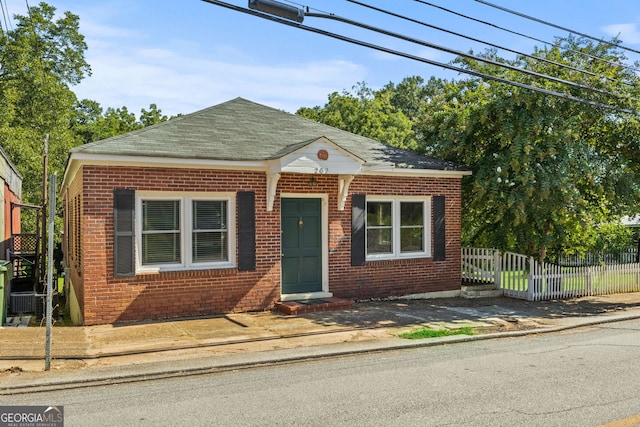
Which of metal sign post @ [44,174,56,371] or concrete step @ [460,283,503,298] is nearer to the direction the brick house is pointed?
the metal sign post

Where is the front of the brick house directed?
toward the camera

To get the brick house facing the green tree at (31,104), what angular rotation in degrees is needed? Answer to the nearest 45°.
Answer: approximately 135° to its right

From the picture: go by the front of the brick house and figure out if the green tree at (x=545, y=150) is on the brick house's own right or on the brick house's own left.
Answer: on the brick house's own left

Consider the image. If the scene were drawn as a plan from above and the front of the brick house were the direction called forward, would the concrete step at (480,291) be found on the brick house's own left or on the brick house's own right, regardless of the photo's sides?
on the brick house's own left

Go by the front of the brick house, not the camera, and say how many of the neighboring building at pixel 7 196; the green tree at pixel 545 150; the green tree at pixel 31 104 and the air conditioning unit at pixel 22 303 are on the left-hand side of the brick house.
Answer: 1

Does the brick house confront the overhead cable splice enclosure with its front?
yes

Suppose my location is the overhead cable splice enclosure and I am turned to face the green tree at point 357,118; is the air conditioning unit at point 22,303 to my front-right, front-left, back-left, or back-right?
front-left

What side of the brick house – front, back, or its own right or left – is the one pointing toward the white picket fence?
left

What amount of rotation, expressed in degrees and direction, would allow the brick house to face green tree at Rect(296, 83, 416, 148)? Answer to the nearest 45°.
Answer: approximately 180°

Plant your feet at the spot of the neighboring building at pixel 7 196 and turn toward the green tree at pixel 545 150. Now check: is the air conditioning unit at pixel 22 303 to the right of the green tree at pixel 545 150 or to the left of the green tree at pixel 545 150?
right

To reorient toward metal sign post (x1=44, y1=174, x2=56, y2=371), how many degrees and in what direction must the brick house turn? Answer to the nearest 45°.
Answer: approximately 45° to its right

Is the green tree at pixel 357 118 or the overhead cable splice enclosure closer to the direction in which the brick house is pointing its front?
the overhead cable splice enclosure

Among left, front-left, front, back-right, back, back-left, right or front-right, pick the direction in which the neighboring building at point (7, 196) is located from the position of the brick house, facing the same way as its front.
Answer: back-right

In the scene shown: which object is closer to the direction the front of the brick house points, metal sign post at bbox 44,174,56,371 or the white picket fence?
the metal sign post

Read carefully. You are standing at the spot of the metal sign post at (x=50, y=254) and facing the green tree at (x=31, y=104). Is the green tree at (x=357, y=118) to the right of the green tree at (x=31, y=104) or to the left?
right
